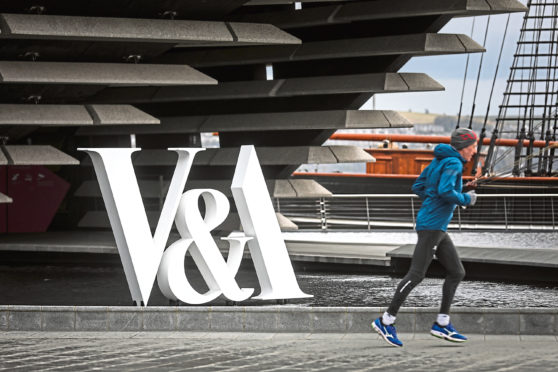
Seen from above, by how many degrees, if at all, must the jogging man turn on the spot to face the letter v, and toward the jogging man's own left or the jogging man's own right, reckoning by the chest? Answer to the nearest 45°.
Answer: approximately 180°

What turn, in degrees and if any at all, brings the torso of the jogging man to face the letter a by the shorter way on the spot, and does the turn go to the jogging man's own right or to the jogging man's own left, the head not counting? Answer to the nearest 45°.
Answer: approximately 135° to the jogging man's own left

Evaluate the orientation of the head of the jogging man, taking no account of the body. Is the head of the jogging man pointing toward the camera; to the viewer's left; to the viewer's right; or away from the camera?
to the viewer's right

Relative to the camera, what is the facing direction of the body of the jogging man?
to the viewer's right

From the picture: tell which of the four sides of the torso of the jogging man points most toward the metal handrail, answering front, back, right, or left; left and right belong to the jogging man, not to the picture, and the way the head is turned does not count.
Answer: left
